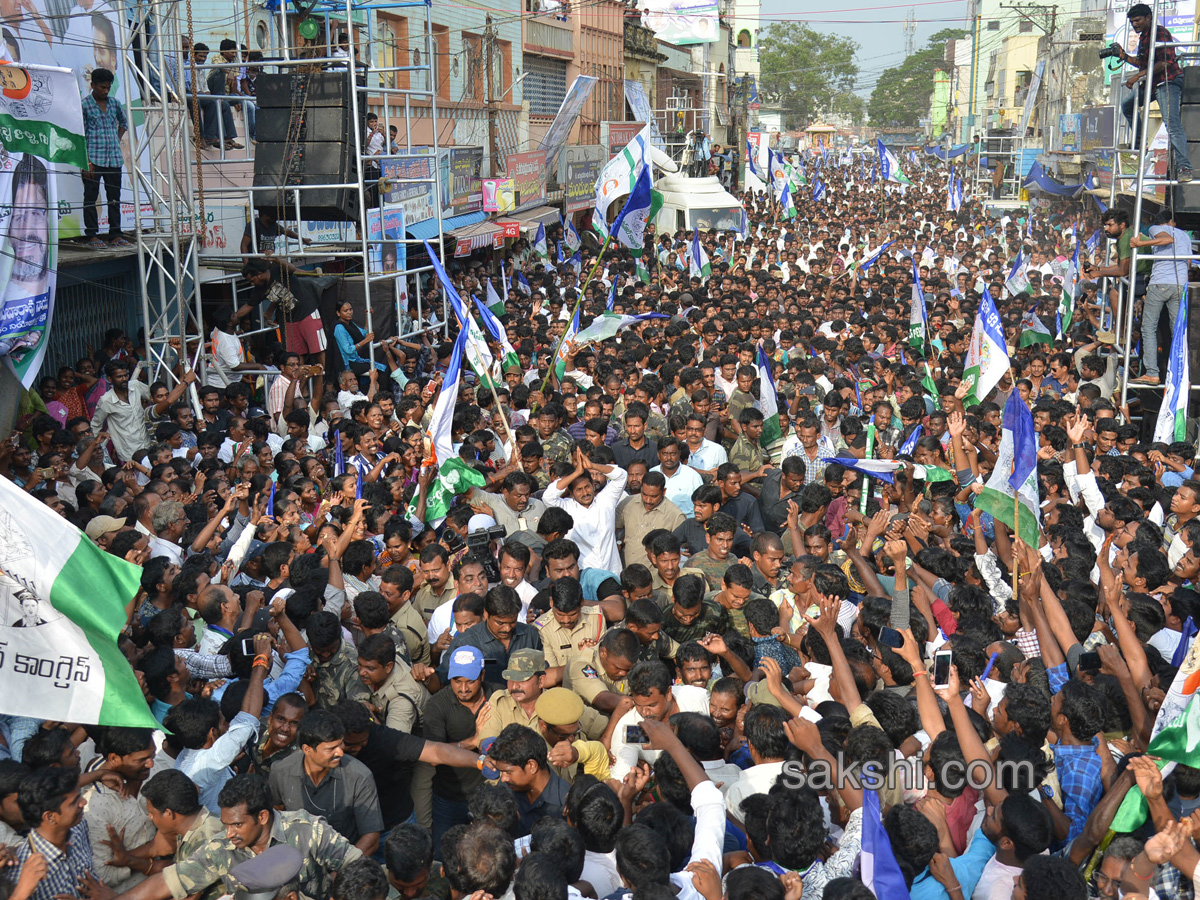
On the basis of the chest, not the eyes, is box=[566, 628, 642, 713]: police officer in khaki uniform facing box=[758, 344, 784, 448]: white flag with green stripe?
no

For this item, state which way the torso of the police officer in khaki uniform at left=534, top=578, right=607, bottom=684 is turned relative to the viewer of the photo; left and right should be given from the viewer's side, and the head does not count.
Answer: facing the viewer

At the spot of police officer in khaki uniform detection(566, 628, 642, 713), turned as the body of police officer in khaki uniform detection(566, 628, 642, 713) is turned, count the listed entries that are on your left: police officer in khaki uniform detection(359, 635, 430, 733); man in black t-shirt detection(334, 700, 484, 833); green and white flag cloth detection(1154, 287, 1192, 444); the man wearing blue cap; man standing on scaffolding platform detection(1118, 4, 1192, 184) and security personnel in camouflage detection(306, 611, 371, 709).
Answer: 2

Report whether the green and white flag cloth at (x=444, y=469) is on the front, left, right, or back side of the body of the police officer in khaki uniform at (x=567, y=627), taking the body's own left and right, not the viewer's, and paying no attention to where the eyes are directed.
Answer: back

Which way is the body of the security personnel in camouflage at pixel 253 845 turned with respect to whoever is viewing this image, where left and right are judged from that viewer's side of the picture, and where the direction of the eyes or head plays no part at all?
facing the viewer and to the left of the viewer

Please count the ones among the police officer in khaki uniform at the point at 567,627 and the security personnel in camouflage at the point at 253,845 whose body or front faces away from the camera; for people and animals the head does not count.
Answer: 0

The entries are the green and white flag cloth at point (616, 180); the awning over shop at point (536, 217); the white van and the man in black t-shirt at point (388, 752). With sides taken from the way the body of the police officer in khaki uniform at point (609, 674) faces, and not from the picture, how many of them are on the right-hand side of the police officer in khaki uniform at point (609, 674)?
1

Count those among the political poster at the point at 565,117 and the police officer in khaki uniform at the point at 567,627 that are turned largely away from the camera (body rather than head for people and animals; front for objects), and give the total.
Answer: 0

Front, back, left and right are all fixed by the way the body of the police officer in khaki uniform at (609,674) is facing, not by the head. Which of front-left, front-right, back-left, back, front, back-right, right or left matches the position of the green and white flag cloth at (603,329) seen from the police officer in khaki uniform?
back-left

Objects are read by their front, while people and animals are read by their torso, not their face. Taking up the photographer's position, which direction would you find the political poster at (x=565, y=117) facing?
facing the viewer and to the right of the viewer

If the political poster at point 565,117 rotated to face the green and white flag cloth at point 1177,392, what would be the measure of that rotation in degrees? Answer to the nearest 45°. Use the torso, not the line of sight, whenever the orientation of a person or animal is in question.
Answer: approximately 45° to its right

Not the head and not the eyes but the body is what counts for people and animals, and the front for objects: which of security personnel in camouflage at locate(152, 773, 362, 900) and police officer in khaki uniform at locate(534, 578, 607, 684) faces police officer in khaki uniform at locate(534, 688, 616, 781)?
police officer in khaki uniform at locate(534, 578, 607, 684)

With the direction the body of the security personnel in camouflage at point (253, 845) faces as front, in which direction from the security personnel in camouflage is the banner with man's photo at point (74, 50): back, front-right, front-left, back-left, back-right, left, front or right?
back-right

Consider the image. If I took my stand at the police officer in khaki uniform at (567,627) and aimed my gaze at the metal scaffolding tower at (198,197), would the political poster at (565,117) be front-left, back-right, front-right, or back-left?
front-right

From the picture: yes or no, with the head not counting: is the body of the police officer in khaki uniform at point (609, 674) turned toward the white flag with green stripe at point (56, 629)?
no

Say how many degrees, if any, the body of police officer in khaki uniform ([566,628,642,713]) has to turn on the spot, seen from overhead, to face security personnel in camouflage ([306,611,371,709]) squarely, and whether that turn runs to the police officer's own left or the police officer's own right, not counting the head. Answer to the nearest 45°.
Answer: approximately 135° to the police officer's own right

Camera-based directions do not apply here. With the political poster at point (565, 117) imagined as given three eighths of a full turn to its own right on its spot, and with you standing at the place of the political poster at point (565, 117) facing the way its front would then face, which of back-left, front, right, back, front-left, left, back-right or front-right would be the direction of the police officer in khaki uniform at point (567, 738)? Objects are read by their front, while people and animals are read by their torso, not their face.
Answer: left

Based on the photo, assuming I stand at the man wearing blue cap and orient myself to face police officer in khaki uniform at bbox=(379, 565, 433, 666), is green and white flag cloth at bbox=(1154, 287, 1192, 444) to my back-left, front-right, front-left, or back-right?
front-right
